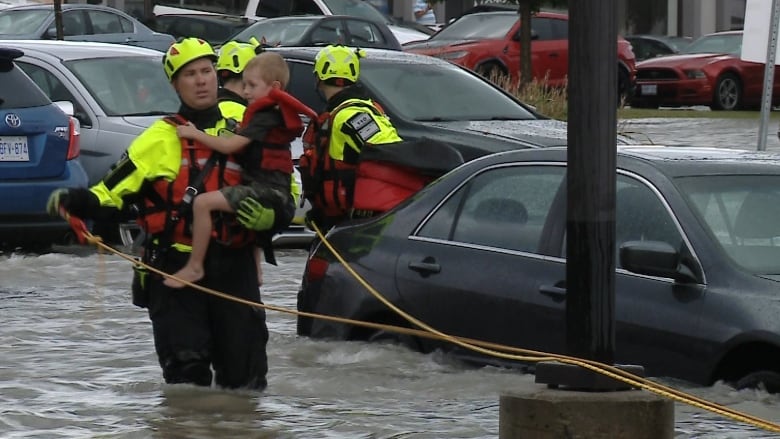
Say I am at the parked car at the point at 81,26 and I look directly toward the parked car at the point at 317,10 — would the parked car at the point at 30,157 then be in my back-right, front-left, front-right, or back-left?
back-right

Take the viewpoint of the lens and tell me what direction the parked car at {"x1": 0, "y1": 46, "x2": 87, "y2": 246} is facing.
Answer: facing away from the viewer

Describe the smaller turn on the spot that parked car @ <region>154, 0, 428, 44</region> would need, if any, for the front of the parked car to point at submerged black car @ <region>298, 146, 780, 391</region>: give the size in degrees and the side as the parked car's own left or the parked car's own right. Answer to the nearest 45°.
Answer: approximately 45° to the parked car's own right

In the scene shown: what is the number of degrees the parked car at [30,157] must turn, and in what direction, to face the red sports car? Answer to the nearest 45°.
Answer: approximately 45° to its right

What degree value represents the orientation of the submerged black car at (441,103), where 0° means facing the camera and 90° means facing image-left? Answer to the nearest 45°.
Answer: approximately 315°
